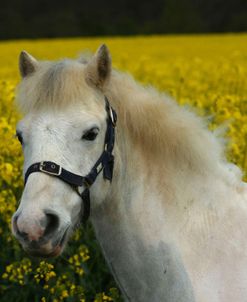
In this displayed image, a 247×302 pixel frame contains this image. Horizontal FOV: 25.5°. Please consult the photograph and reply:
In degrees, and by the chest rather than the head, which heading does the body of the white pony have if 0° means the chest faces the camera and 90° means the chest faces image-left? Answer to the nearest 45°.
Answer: approximately 45°
